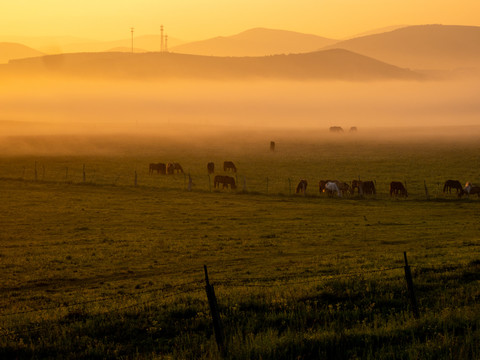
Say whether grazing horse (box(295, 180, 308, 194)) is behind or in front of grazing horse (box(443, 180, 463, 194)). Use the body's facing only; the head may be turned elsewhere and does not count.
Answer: in front

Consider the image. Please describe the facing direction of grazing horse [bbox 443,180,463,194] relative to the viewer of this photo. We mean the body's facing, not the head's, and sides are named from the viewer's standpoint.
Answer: facing to the left of the viewer
